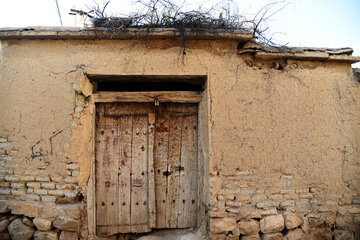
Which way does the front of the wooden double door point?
toward the camera
